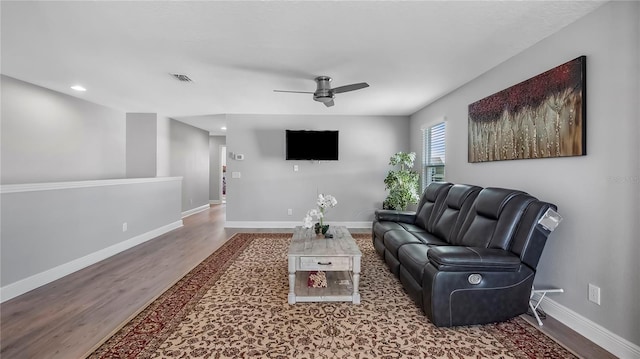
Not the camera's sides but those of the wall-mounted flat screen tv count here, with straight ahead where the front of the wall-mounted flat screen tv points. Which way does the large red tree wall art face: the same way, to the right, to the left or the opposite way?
to the right

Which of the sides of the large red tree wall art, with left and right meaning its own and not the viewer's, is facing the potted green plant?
right

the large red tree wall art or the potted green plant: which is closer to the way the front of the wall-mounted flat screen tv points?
the large red tree wall art

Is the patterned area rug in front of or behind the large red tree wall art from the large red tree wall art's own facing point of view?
in front

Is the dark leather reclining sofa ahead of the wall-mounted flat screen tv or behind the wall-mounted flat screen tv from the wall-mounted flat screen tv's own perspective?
ahead

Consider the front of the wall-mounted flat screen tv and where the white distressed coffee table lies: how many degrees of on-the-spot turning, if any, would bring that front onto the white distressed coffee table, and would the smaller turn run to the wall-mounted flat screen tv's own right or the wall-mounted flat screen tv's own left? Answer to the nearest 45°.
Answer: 0° — it already faces it

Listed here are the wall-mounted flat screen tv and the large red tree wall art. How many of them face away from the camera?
0

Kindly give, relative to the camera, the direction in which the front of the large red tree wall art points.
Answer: facing the viewer and to the left of the viewer

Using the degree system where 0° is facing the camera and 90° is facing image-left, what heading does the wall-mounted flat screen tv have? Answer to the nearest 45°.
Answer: approximately 0°
